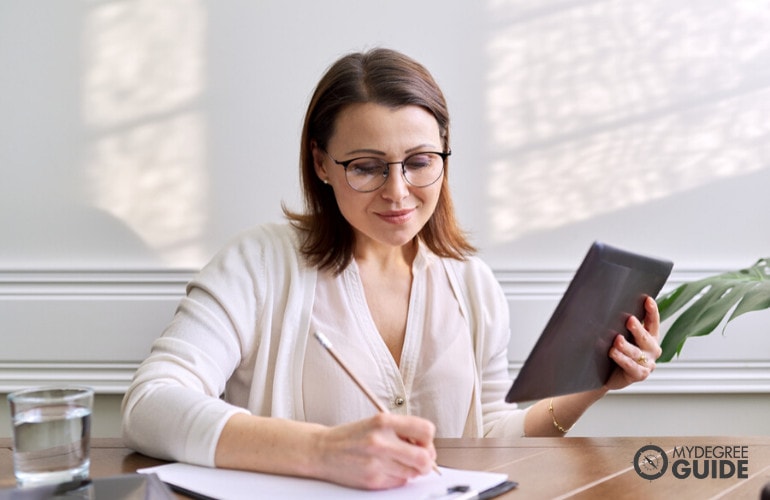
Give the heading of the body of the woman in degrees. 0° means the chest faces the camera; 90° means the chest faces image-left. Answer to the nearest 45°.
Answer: approximately 315°

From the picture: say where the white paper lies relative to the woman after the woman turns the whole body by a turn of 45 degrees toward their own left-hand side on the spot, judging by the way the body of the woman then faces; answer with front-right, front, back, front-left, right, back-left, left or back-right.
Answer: right

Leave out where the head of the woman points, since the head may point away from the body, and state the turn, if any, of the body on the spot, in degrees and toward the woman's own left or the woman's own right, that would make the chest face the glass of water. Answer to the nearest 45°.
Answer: approximately 90° to the woman's own right

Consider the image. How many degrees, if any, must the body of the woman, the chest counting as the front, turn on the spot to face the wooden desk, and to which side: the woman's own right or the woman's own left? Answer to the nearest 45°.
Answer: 0° — they already face it
